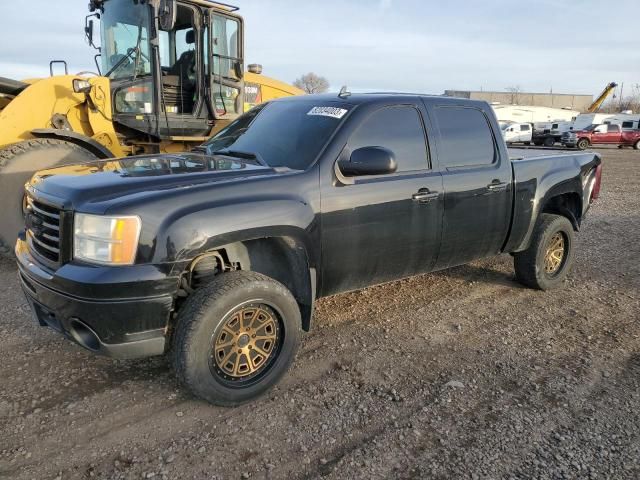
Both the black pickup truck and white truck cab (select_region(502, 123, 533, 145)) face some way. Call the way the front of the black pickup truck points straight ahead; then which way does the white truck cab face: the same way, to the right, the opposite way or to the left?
the same way

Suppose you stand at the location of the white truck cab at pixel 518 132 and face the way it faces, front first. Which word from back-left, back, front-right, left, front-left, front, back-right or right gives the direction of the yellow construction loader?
front-left

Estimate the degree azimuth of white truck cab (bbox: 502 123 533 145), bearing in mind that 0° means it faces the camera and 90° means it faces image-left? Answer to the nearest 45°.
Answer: approximately 45°

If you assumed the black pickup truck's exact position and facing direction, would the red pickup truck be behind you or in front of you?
behind

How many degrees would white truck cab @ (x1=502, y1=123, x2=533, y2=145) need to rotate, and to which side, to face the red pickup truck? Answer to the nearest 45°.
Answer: approximately 135° to its left

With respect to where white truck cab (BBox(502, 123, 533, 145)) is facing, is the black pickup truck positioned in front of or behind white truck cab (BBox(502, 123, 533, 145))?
in front

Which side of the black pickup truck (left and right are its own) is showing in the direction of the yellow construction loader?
right

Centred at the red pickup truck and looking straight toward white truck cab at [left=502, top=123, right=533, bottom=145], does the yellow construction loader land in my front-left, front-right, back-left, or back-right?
front-left

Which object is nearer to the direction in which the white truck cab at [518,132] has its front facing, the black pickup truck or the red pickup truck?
the black pickup truck

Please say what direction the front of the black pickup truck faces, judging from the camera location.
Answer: facing the viewer and to the left of the viewer

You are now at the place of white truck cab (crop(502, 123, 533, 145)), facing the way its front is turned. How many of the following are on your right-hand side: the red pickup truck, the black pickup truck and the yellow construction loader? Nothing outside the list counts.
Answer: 0

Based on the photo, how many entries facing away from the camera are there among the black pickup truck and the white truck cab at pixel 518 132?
0
